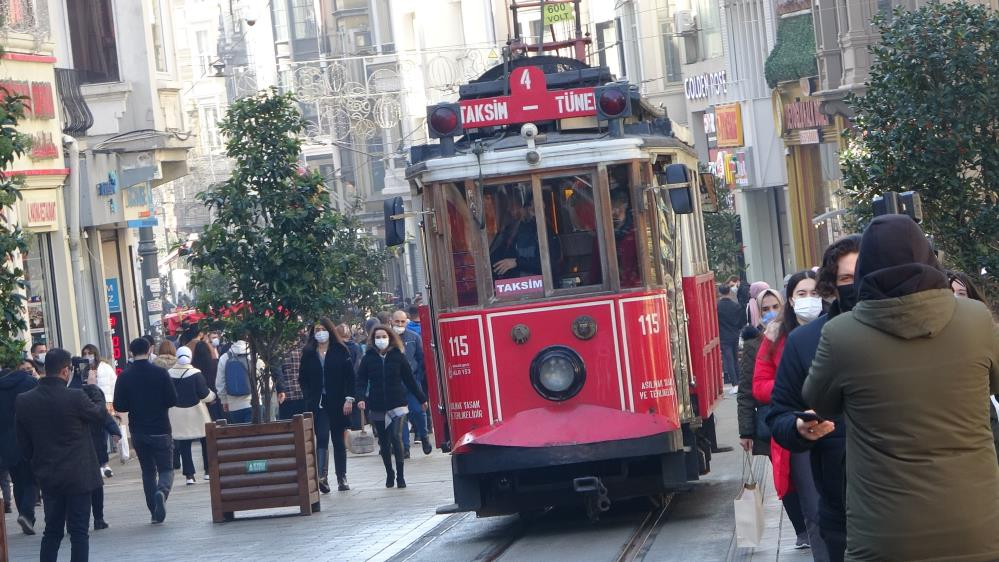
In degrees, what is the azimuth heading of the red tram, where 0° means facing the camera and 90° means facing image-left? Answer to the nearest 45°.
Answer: approximately 0°

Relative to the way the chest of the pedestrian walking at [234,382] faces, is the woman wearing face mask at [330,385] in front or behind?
behind

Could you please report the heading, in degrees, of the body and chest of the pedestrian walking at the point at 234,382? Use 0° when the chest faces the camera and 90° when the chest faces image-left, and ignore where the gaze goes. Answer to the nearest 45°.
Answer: approximately 180°

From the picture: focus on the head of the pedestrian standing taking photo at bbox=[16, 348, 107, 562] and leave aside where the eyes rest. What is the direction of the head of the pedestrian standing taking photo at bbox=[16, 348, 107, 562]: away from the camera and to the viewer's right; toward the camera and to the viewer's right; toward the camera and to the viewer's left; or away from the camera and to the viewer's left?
away from the camera and to the viewer's right
